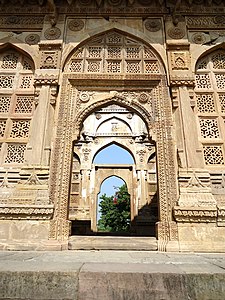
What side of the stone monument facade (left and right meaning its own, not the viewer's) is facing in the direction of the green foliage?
back

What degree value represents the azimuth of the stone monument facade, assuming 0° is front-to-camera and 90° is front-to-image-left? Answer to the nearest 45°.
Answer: approximately 0°
